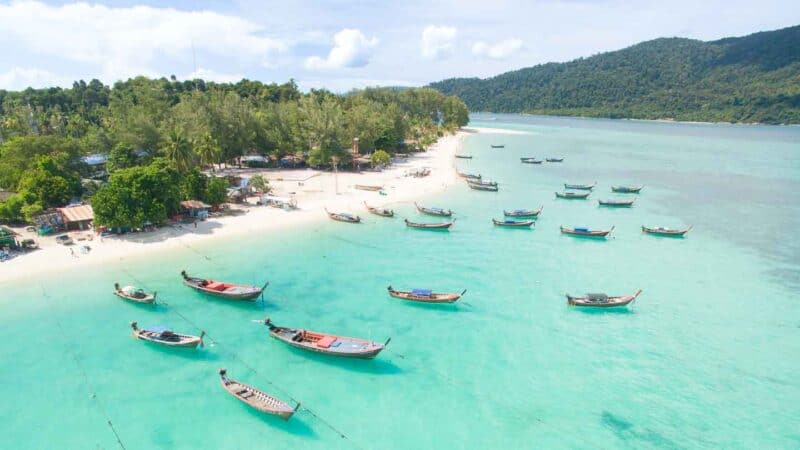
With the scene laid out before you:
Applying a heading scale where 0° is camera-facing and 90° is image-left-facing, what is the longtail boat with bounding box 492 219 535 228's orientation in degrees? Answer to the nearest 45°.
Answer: approximately 270°

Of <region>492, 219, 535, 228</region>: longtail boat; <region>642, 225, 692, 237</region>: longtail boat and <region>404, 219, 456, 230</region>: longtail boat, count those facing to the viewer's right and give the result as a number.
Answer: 3

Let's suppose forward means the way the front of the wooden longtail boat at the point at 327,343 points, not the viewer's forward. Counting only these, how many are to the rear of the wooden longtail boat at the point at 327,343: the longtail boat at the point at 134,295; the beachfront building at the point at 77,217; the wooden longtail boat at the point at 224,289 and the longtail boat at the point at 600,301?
3

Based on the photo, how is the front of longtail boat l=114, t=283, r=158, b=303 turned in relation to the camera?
facing the viewer and to the right of the viewer

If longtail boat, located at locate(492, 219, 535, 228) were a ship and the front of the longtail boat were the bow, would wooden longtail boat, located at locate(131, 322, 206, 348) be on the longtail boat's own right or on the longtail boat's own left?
on the longtail boat's own right

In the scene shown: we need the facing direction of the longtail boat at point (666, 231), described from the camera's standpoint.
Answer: facing to the right of the viewer

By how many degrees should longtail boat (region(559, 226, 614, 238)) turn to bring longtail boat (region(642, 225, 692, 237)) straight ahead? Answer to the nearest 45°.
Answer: approximately 45° to its left

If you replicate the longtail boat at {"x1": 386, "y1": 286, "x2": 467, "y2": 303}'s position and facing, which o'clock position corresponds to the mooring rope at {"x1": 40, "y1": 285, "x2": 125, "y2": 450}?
The mooring rope is roughly at 5 o'clock from the longtail boat.

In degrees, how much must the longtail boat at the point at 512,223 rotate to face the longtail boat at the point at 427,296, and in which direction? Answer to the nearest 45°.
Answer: approximately 90° to its right

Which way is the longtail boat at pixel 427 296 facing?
to the viewer's right

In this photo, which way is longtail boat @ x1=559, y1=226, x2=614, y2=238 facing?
to the viewer's right

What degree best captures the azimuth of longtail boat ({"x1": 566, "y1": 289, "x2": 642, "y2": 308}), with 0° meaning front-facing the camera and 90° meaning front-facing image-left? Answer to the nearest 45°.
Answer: approximately 270°

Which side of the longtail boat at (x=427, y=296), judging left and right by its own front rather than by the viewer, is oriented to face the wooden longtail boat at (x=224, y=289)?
back

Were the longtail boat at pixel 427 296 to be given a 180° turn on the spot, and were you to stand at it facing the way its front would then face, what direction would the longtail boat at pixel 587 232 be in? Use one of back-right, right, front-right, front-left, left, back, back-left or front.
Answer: back-right

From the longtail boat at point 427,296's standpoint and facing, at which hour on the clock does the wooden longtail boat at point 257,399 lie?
The wooden longtail boat is roughly at 4 o'clock from the longtail boat.

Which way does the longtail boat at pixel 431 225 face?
to the viewer's right
